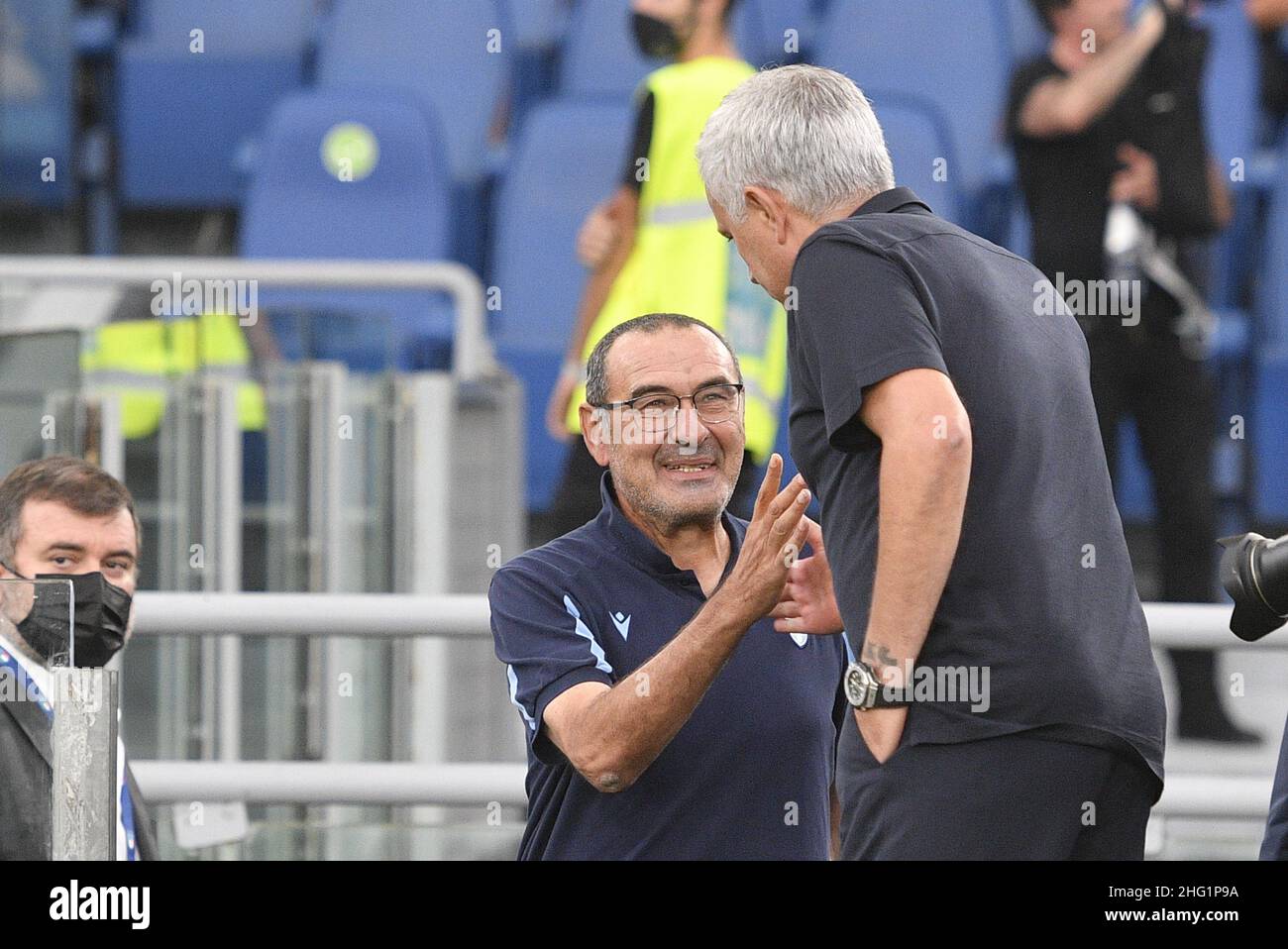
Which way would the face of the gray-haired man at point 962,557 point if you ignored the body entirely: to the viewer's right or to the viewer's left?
to the viewer's left

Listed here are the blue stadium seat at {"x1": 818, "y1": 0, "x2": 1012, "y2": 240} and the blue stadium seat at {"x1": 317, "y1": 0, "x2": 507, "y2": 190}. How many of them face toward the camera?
2

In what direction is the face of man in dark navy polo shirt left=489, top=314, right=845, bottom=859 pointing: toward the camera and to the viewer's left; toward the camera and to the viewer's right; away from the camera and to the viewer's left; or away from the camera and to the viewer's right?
toward the camera and to the viewer's right

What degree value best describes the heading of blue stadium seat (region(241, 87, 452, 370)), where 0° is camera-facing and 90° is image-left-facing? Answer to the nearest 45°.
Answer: approximately 0°

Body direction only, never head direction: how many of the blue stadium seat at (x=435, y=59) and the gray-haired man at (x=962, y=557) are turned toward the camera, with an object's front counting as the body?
1

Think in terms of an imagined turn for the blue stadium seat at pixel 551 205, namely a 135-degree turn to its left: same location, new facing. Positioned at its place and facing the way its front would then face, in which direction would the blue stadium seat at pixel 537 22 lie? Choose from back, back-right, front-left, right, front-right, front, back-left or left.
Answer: front-left

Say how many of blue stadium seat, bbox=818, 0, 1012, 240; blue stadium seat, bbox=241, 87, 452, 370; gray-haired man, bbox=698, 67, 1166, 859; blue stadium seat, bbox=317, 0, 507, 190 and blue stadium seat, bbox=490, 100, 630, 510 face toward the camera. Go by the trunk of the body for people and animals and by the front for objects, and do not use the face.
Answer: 4

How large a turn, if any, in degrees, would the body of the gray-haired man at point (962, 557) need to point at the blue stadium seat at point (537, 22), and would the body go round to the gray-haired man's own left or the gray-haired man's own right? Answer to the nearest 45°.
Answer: approximately 45° to the gray-haired man's own right
